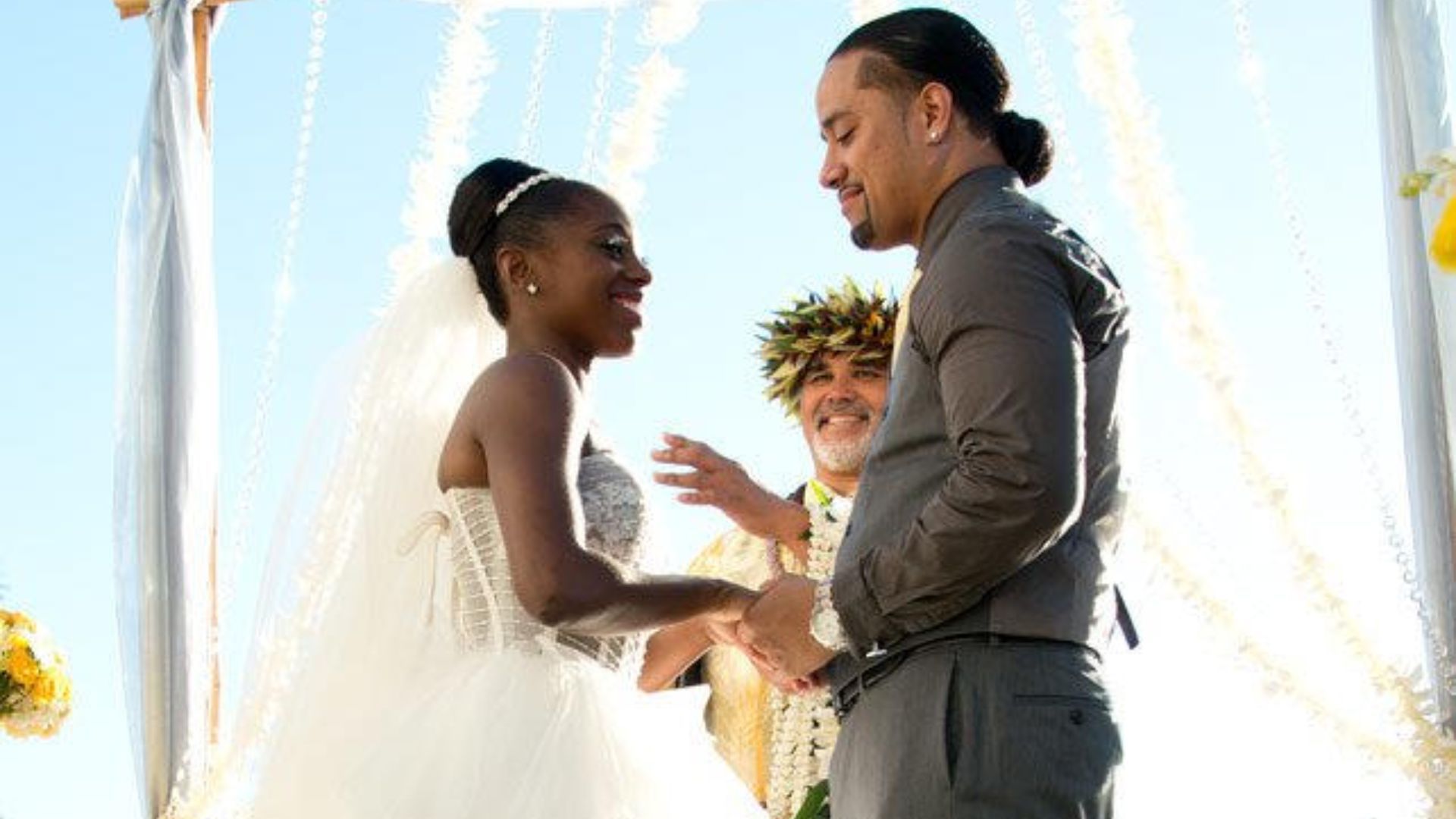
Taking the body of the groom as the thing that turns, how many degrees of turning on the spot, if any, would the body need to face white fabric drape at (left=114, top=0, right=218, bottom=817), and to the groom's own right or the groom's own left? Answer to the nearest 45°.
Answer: approximately 45° to the groom's own right

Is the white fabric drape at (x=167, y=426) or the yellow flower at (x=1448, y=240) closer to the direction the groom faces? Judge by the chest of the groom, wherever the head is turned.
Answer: the white fabric drape

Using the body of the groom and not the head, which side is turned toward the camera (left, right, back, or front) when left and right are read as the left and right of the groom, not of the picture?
left

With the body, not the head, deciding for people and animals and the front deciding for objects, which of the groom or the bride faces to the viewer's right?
the bride

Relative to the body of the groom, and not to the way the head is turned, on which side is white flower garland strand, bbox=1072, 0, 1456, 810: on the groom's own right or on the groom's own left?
on the groom's own right

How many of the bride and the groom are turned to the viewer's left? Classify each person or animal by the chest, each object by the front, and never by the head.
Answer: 1

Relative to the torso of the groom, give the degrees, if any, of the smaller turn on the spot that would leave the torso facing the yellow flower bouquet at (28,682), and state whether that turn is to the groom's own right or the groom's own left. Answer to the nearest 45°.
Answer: approximately 45° to the groom's own right

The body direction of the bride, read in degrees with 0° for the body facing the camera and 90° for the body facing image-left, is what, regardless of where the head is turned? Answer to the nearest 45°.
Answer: approximately 270°

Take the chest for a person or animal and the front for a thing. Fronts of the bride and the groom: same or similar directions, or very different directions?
very different directions

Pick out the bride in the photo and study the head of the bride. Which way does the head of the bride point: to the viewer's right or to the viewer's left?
to the viewer's right
